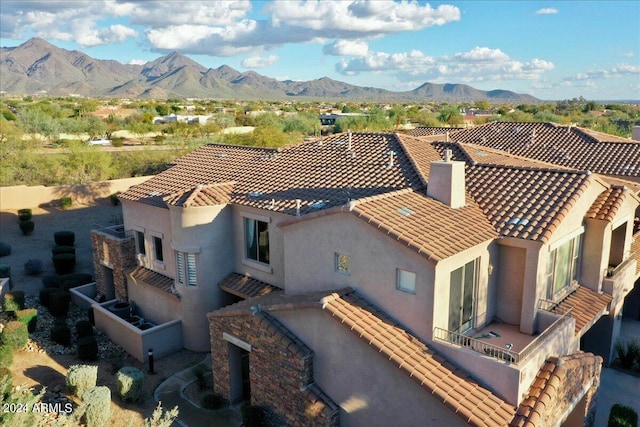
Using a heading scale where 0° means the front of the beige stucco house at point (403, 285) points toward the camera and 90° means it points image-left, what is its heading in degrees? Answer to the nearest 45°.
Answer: approximately 315°

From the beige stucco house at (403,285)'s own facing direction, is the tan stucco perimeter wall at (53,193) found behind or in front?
behind

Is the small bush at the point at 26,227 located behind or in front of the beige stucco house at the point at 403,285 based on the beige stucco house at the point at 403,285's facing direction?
behind
